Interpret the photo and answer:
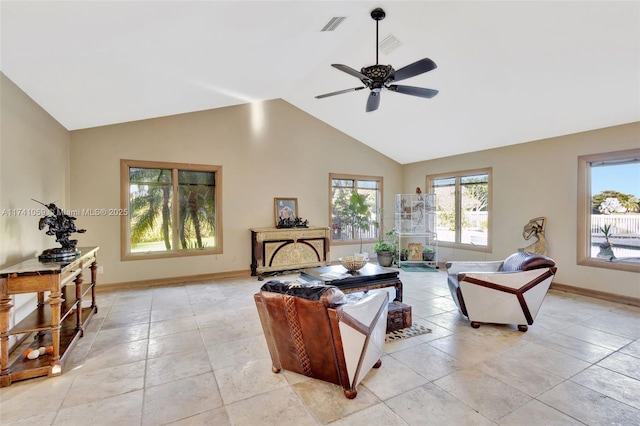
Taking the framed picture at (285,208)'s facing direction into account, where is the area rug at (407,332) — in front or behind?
in front

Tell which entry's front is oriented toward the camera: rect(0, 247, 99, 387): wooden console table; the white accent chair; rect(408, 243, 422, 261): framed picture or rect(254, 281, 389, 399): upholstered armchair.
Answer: the framed picture

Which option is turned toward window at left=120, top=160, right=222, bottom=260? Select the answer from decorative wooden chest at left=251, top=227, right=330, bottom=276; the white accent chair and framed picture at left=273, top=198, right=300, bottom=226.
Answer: the white accent chair

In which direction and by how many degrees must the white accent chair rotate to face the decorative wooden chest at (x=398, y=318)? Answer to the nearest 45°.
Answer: approximately 45° to its left

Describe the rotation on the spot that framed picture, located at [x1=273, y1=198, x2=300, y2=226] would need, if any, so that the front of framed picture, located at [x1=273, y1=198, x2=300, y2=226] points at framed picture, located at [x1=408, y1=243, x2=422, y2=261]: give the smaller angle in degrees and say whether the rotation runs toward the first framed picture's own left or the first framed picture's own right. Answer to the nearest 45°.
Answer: approximately 45° to the first framed picture's own left

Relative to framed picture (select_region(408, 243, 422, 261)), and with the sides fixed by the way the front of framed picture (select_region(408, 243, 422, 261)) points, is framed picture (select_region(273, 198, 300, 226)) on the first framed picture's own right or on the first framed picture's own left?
on the first framed picture's own right

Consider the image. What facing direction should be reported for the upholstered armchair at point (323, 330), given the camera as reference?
facing away from the viewer and to the right of the viewer

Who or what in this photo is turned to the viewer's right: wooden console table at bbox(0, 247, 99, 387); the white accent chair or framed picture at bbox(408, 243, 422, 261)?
the wooden console table

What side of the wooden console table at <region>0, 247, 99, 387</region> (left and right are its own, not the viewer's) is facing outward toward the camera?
right

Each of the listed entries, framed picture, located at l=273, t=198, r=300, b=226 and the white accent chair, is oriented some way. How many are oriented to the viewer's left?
1

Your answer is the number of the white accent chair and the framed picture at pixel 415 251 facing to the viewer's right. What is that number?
0
